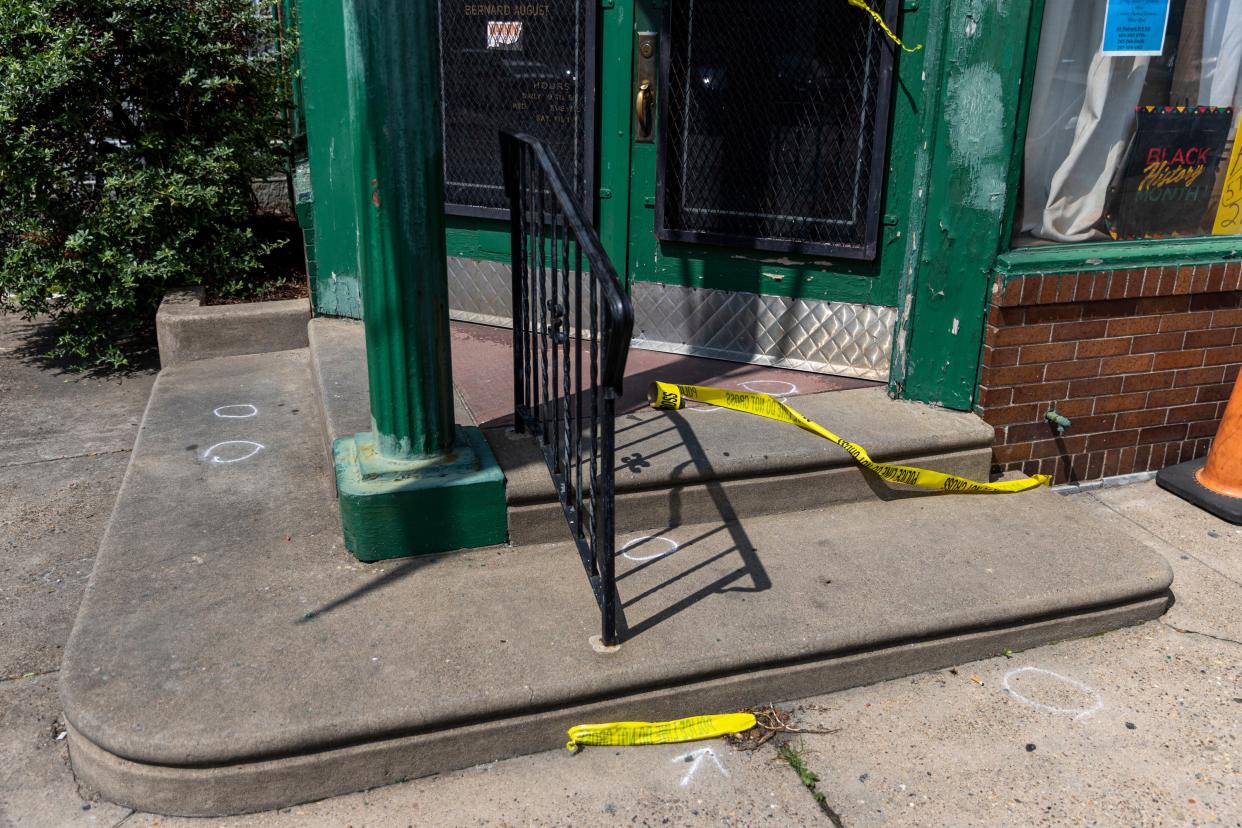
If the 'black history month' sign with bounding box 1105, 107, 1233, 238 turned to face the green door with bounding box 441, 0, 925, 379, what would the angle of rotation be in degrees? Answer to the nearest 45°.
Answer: approximately 90° to its right

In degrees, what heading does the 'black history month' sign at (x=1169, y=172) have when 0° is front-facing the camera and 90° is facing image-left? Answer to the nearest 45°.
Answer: approximately 0°

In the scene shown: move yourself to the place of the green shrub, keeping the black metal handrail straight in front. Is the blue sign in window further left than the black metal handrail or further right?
left

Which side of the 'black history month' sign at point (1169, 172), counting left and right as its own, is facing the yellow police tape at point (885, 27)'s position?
right

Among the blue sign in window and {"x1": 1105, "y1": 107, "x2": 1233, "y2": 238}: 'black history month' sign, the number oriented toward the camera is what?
2

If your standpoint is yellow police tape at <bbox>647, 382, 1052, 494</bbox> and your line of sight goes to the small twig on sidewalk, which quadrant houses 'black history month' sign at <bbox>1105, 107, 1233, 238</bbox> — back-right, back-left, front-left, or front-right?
back-left

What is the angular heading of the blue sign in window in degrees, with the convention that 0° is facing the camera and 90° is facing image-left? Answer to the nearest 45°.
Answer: approximately 0°

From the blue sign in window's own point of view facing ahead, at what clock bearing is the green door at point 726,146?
The green door is roughly at 3 o'clock from the blue sign in window.
